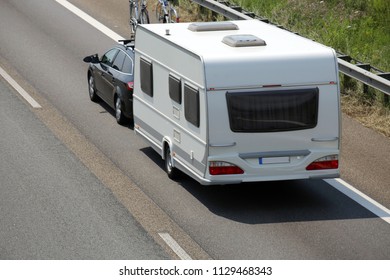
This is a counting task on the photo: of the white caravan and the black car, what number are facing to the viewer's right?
0

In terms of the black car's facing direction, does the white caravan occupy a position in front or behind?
behind

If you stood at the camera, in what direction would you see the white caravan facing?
facing away from the viewer and to the left of the viewer

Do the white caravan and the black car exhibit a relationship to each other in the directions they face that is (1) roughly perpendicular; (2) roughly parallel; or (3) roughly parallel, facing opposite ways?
roughly parallel

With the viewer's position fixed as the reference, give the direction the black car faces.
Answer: facing away from the viewer and to the left of the viewer

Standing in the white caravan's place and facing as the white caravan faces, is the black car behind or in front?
in front
